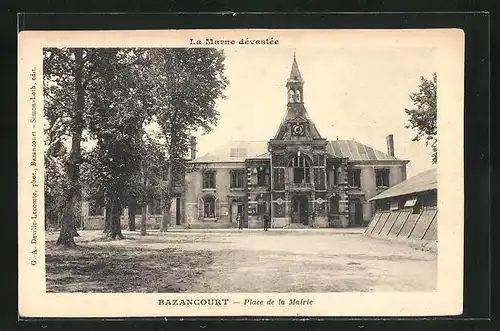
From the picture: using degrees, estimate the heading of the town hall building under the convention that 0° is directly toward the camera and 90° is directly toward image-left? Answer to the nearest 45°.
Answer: approximately 0°
